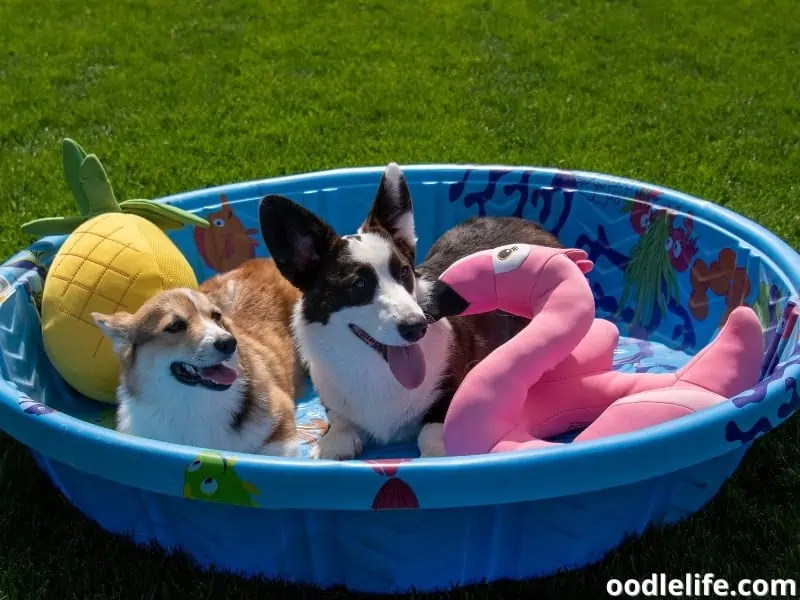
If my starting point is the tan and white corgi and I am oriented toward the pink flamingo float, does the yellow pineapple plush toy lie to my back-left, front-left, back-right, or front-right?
back-left

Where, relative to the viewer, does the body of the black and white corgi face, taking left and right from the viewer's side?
facing the viewer and to the left of the viewer

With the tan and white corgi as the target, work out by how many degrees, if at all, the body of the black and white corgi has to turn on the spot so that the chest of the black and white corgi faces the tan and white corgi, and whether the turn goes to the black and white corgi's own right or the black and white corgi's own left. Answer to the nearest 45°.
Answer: approximately 45° to the black and white corgi's own right

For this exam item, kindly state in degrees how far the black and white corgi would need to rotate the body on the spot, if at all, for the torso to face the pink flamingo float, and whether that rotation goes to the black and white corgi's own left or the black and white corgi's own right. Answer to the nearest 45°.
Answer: approximately 135° to the black and white corgi's own left

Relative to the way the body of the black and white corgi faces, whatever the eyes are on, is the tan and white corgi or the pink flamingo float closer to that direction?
the tan and white corgi

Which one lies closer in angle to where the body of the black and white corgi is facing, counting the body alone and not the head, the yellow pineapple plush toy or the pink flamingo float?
the yellow pineapple plush toy

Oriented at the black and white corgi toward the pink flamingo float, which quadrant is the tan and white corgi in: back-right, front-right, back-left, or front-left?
back-right
